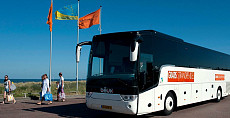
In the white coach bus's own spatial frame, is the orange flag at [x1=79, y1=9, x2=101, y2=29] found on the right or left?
on its right

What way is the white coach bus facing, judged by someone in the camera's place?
facing the viewer and to the left of the viewer
